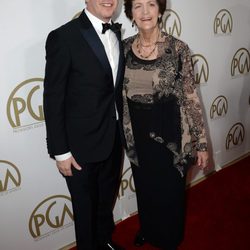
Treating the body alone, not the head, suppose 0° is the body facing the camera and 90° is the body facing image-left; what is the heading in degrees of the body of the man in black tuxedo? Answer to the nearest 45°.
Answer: approximately 315°
